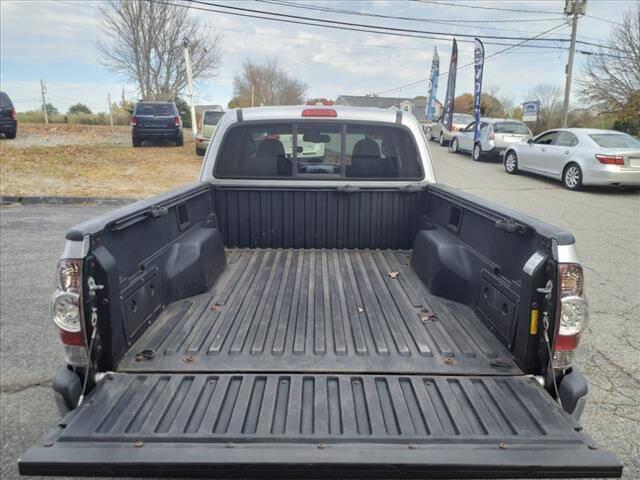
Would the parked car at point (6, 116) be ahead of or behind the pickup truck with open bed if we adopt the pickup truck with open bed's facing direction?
ahead

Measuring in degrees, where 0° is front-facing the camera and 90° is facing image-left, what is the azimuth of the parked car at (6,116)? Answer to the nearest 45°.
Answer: approximately 180°

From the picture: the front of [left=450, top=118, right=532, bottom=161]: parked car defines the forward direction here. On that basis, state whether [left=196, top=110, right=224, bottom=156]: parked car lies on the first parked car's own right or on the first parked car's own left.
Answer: on the first parked car's own left

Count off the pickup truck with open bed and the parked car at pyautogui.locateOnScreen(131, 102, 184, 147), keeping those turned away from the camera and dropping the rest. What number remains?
2

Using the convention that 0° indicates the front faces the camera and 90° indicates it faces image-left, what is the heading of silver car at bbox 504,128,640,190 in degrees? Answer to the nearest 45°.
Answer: approximately 135°

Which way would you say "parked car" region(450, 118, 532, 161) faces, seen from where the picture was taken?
facing away from the viewer and to the left of the viewer

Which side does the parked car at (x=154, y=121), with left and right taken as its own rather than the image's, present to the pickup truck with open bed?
back

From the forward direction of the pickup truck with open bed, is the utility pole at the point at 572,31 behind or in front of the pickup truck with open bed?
in front

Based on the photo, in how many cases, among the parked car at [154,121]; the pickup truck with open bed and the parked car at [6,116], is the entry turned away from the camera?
3

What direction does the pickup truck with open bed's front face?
away from the camera

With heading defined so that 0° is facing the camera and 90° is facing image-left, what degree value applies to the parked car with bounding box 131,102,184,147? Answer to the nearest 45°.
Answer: approximately 180°
